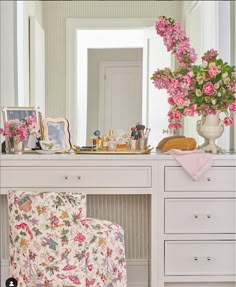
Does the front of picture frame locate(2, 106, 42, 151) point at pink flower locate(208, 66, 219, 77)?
no

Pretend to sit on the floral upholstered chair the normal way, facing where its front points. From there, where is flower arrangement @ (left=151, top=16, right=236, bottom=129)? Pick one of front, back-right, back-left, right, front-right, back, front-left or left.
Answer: front

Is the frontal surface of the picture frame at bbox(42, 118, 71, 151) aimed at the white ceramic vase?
no

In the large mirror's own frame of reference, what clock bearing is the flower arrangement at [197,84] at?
The flower arrangement is roughly at 10 o'clock from the large mirror.

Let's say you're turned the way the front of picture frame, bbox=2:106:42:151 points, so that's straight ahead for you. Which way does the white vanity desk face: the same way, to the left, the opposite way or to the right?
the same way

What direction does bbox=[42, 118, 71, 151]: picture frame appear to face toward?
toward the camera

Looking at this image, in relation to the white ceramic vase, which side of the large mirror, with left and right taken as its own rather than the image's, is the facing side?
left

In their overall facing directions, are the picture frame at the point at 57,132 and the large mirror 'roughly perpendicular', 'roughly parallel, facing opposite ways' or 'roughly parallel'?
roughly parallel

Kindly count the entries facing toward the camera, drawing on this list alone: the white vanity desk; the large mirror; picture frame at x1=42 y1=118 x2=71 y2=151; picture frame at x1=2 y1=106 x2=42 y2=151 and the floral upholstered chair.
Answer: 4

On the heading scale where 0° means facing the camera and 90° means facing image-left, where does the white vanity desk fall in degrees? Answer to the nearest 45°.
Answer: approximately 0°

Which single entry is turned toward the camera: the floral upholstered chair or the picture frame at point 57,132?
the picture frame

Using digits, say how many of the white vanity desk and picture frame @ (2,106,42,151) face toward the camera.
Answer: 2

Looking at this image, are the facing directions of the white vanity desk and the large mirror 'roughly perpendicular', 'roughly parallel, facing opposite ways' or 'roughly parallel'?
roughly parallel

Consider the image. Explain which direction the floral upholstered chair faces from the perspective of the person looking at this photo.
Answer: facing away from the viewer and to the right of the viewer

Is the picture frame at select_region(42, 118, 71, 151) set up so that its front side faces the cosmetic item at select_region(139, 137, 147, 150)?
no
